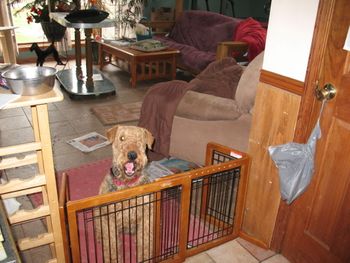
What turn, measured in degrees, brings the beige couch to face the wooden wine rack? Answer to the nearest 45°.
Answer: approximately 45° to its left

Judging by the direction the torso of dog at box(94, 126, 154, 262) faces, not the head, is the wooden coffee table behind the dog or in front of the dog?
behind

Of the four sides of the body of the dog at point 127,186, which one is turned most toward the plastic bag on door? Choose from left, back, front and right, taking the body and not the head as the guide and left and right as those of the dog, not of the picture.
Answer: left

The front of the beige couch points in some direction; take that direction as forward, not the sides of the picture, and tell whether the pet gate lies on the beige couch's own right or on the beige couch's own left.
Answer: on the beige couch's own left

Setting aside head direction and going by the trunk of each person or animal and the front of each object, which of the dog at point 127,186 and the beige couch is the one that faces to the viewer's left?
the beige couch

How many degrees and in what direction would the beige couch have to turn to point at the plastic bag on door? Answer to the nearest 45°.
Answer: approximately 135° to its left

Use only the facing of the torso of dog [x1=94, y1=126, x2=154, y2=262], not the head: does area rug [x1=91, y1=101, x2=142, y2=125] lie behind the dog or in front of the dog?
behind

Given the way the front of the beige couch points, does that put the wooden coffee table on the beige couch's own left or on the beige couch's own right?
on the beige couch's own right

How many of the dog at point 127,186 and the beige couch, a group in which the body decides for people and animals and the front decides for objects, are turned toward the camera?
1

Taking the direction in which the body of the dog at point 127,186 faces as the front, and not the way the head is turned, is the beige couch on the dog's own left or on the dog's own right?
on the dog's own left

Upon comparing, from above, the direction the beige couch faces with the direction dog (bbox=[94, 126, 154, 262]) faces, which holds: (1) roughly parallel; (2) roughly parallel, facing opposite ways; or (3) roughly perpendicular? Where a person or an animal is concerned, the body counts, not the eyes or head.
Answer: roughly perpendicular

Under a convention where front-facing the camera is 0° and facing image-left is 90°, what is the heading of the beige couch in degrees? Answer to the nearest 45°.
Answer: approximately 90°

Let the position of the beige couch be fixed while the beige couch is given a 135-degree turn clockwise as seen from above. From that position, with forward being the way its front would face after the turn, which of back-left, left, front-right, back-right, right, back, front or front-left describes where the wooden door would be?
right
